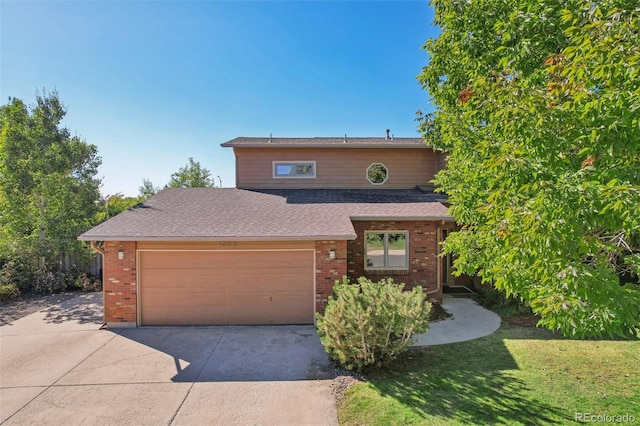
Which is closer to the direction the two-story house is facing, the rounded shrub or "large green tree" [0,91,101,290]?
the rounded shrub

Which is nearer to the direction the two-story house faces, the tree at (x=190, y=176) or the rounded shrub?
the rounded shrub

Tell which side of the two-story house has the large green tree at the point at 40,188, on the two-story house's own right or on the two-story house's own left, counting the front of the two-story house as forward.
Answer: on the two-story house's own right

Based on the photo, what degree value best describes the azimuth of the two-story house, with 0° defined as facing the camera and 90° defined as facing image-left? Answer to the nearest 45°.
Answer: approximately 0°

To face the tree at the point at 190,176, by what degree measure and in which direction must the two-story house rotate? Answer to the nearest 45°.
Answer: approximately 180°

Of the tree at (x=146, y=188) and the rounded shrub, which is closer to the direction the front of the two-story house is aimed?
the rounded shrub

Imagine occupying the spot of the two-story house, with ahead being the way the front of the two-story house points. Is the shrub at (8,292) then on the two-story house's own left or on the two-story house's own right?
on the two-story house's own right
